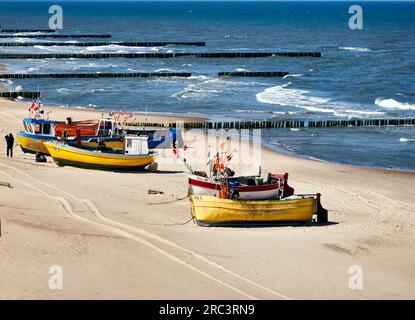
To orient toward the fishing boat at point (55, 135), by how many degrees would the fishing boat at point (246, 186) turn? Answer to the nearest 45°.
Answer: approximately 45° to its right

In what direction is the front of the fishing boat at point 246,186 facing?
to the viewer's left

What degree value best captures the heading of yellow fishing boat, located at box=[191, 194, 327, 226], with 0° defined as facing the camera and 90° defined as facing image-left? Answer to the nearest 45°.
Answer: approximately 90°

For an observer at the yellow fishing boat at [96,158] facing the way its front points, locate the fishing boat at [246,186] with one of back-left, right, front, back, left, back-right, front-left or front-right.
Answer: back-left

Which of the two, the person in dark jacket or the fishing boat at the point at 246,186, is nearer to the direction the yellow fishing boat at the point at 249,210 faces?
the person in dark jacket

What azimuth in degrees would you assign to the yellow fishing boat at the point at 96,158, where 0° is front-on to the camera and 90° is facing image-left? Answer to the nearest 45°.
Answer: approximately 90°

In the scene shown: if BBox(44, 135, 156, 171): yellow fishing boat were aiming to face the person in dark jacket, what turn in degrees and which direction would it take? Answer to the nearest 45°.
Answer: approximately 45° to its right

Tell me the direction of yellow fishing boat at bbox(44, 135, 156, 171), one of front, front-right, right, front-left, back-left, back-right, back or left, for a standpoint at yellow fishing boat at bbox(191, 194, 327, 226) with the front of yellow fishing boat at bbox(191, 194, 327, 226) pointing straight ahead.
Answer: front-right

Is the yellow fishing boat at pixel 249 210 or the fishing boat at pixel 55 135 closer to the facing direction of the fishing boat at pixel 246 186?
the fishing boat

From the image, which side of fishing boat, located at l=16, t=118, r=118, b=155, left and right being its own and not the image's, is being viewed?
left

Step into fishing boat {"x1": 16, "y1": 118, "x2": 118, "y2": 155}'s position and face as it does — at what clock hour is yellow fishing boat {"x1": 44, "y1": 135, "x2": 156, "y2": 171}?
The yellow fishing boat is roughly at 8 o'clock from the fishing boat.
